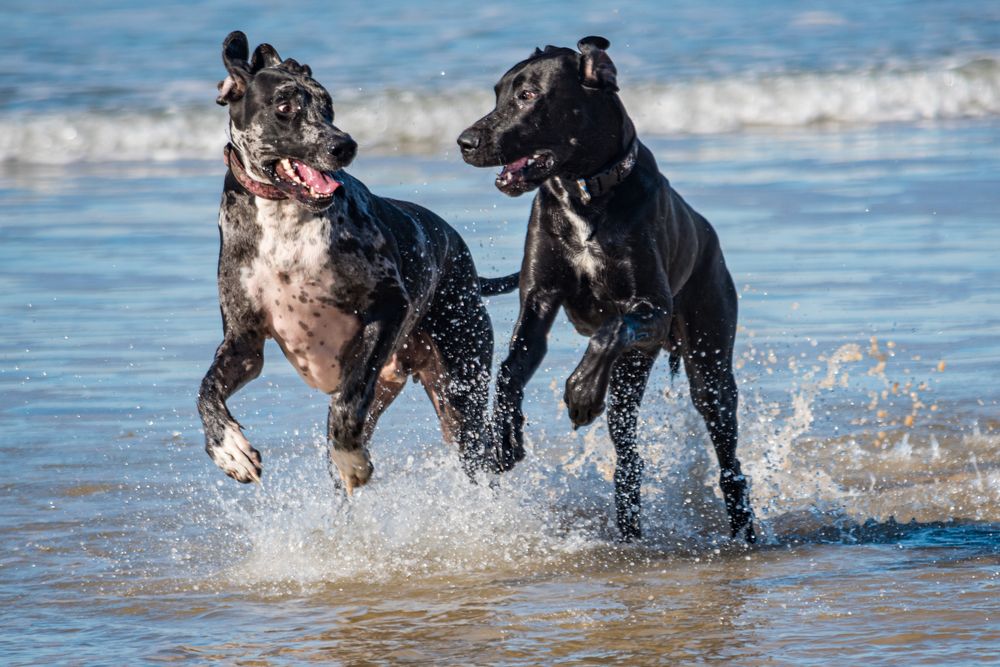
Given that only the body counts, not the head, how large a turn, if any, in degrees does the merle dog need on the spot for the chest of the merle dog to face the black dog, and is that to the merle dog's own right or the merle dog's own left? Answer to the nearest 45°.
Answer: approximately 135° to the merle dog's own left

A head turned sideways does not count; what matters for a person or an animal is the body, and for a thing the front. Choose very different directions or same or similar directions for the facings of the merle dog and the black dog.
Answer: same or similar directions

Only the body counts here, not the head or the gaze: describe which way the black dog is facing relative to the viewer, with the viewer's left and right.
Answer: facing the viewer and to the left of the viewer

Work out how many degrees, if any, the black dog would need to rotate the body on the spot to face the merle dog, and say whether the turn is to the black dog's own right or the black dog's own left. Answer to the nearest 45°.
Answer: approximately 45° to the black dog's own right

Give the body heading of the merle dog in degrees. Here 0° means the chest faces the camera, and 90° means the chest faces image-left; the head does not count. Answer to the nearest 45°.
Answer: approximately 45°

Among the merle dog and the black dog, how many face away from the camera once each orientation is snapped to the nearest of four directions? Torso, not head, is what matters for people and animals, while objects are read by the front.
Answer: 0
